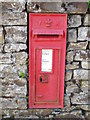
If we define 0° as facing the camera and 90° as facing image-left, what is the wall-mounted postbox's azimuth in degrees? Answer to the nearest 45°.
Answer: approximately 0°
